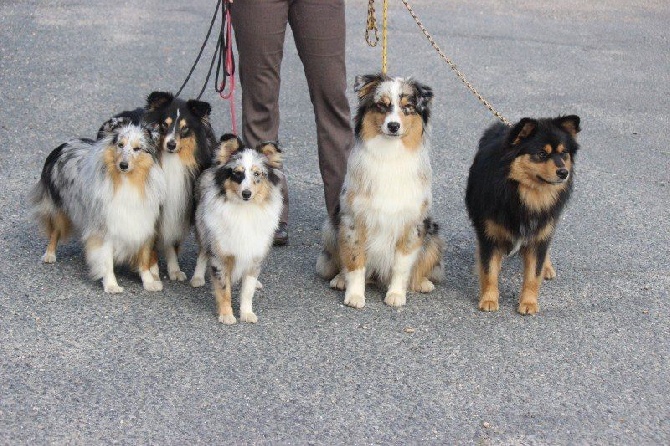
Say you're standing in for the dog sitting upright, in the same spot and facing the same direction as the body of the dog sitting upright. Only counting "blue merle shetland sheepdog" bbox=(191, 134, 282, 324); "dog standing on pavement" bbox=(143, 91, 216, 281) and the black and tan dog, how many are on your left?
1

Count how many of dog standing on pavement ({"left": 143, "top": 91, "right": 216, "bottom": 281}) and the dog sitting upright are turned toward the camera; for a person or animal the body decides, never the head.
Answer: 2

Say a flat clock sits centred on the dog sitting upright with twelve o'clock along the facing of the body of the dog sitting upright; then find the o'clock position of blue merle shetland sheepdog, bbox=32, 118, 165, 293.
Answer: The blue merle shetland sheepdog is roughly at 3 o'clock from the dog sitting upright.

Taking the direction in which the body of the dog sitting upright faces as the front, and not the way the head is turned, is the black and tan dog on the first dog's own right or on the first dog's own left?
on the first dog's own left

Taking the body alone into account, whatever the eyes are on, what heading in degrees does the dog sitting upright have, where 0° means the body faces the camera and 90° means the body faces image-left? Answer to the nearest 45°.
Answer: approximately 0°

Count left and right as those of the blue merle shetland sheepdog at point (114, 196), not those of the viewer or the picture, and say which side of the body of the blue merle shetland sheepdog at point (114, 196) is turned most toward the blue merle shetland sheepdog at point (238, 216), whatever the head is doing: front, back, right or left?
front

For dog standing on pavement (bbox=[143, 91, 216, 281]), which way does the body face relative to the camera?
toward the camera

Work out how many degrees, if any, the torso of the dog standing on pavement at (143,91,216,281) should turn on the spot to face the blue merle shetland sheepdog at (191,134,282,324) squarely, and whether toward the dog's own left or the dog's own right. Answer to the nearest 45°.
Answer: approximately 45° to the dog's own left

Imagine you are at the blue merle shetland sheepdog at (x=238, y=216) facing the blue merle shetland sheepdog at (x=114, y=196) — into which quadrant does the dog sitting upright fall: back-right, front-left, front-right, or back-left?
back-right

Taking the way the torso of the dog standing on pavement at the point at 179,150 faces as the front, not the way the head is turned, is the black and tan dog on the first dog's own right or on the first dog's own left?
on the first dog's own left

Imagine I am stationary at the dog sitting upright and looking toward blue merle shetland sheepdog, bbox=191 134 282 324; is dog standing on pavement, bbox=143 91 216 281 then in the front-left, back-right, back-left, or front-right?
front-right

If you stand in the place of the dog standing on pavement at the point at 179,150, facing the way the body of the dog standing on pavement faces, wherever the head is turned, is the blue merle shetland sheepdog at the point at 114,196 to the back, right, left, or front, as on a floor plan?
right

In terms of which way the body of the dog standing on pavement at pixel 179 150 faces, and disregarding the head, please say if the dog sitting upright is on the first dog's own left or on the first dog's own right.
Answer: on the first dog's own left

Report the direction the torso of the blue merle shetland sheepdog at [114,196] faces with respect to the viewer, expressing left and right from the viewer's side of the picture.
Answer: facing the viewer and to the right of the viewer
